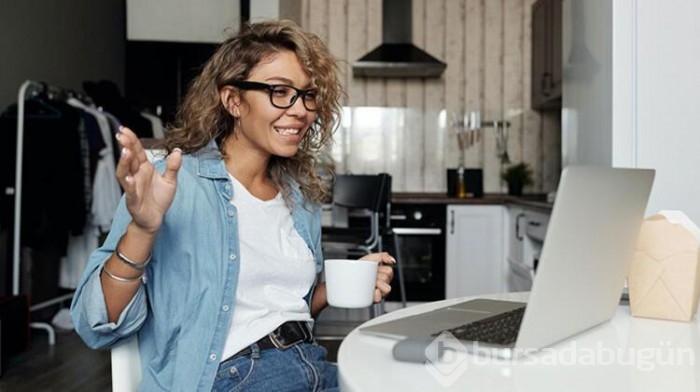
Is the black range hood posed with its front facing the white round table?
yes

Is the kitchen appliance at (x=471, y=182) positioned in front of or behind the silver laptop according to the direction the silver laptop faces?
in front

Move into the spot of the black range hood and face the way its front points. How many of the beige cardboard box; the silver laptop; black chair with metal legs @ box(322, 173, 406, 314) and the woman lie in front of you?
4

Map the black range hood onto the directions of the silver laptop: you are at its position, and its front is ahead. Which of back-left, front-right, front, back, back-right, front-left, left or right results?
front-right

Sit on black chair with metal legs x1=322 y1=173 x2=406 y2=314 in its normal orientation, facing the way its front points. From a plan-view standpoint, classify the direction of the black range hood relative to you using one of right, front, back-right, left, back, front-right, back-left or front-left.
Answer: back-right

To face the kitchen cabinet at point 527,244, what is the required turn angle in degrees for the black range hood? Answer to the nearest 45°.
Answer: approximately 45° to its left

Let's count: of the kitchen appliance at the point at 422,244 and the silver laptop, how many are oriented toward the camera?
1

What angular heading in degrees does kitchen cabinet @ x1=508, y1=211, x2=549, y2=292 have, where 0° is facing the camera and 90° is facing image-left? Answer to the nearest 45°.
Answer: approximately 45°

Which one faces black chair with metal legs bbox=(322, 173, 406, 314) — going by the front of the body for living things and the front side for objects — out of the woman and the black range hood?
the black range hood

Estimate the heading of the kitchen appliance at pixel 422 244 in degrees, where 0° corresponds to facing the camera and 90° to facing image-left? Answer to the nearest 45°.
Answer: approximately 0°

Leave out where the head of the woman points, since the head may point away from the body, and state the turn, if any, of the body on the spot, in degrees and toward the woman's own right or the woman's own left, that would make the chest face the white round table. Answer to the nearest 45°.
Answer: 0° — they already face it

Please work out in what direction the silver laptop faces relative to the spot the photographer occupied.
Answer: facing away from the viewer and to the left of the viewer

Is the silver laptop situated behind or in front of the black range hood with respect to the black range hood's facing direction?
in front

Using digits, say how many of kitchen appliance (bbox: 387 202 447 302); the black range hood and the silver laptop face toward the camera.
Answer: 2
